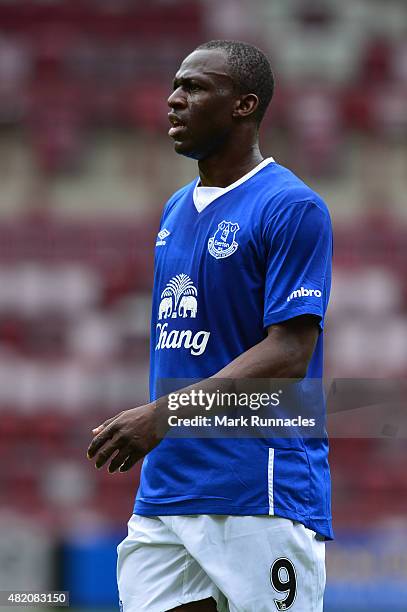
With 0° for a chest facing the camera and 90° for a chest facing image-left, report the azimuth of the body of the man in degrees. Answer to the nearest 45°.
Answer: approximately 45°
